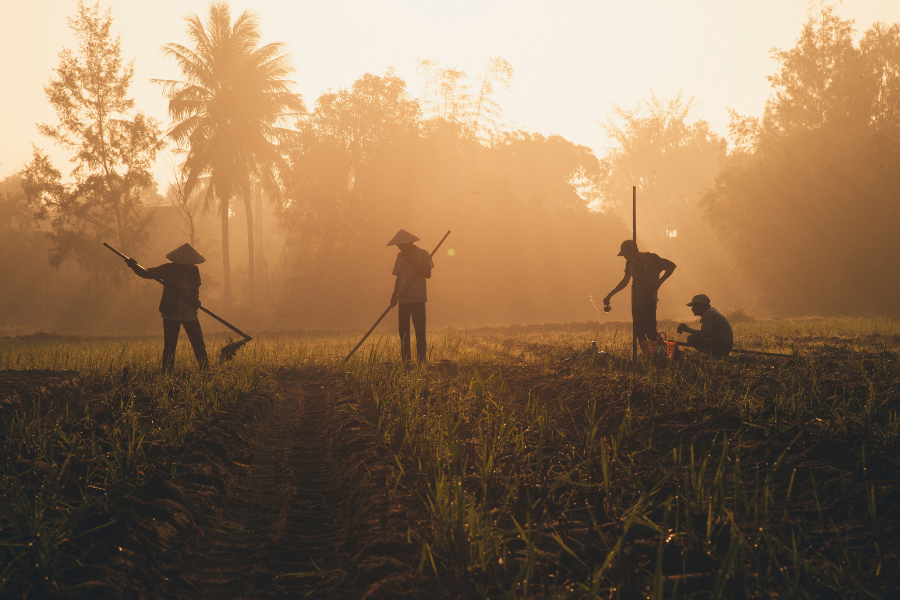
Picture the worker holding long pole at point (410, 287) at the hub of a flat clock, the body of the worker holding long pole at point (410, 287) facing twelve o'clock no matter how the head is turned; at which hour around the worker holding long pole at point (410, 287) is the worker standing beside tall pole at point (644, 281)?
the worker standing beside tall pole at point (644, 281) is roughly at 8 o'clock from the worker holding long pole at point (410, 287).

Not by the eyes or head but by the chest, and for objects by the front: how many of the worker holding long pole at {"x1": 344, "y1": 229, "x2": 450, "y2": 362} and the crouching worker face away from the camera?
0

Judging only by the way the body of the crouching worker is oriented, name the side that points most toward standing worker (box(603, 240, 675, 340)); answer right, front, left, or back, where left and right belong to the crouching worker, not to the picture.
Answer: front

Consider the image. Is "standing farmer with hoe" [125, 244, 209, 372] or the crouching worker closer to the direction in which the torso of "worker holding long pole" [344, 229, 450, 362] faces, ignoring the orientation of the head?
the standing farmer with hoe

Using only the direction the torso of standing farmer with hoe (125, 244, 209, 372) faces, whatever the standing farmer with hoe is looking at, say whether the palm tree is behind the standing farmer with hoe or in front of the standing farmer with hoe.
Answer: in front

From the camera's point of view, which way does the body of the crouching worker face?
to the viewer's left

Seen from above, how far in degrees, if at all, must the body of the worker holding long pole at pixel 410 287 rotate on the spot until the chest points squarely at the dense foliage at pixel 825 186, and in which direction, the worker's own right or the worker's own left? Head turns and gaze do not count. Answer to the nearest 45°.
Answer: approximately 180°

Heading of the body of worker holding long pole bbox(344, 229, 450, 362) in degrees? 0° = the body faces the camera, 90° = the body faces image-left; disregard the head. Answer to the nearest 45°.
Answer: approximately 45°

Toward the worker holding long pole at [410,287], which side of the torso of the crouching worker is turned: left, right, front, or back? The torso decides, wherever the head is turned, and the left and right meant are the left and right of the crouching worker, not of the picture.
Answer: front

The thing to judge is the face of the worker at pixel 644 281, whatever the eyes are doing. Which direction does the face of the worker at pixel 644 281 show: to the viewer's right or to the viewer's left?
to the viewer's left
